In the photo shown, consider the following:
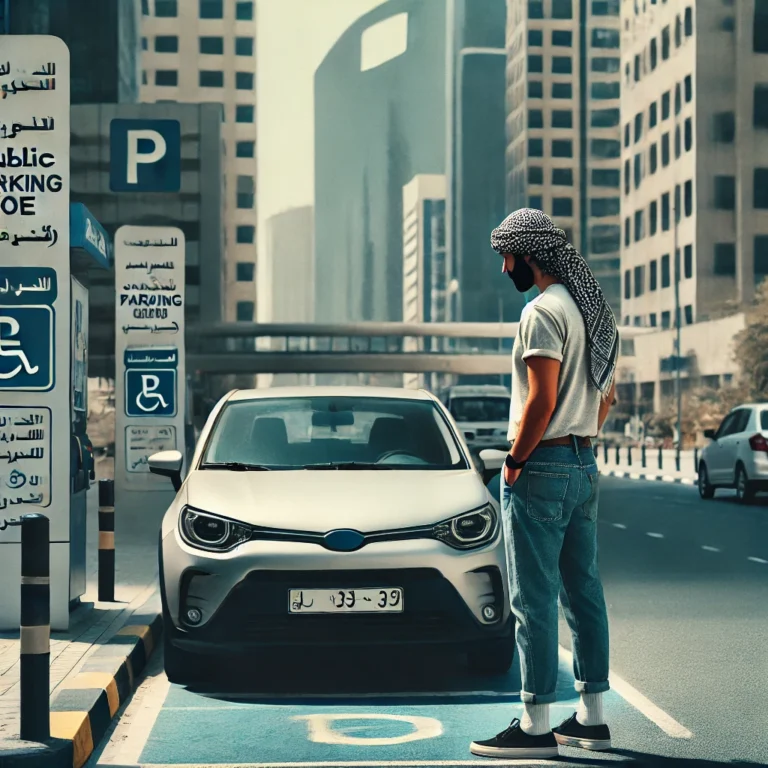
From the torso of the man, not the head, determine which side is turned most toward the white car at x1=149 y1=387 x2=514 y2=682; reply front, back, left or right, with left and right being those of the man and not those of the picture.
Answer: front

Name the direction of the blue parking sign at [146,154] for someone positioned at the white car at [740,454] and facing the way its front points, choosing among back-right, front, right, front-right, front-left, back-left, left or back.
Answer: left

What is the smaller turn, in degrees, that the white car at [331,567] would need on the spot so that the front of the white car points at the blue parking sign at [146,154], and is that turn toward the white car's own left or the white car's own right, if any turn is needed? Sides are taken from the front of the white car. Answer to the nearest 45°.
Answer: approximately 180°

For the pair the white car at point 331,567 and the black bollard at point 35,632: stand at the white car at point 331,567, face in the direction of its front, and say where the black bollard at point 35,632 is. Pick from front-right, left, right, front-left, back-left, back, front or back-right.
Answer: front-right

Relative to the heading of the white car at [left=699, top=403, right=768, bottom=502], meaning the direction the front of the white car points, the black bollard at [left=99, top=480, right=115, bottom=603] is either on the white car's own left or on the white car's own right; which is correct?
on the white car's own left

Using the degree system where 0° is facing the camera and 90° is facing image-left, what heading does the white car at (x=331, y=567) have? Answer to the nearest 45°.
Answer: approximately 0°

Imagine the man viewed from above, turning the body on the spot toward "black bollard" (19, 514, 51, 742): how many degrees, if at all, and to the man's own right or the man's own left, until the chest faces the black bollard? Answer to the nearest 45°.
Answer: approximately 45° to the man's own left

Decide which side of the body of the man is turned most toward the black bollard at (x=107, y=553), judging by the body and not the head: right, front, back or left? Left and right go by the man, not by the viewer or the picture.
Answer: front

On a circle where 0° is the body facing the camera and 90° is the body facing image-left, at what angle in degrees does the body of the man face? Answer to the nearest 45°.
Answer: approximately 135°

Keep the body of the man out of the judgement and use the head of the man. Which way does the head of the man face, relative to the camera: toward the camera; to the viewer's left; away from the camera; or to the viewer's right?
to the viewer's left
